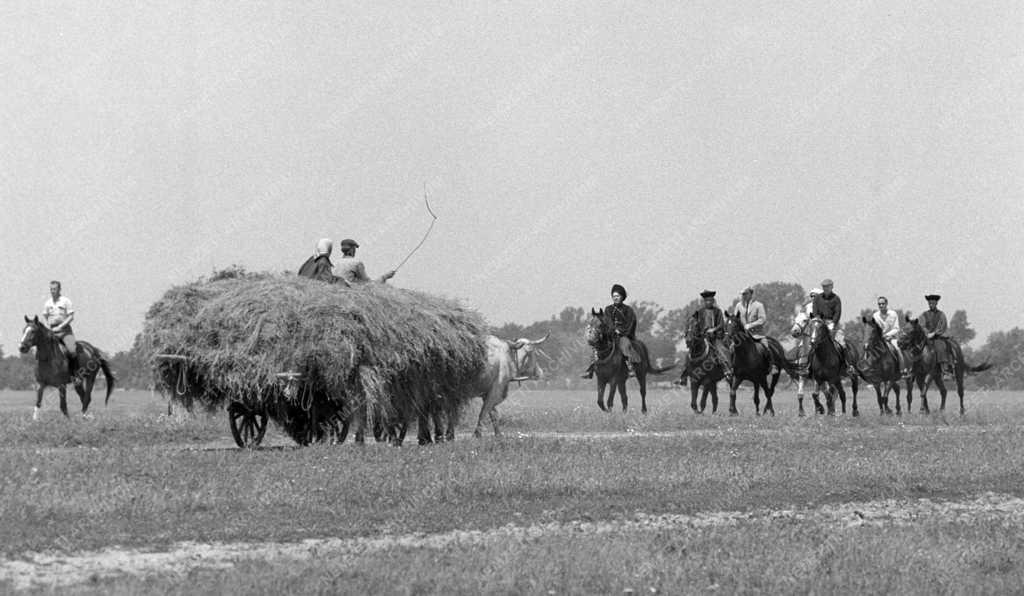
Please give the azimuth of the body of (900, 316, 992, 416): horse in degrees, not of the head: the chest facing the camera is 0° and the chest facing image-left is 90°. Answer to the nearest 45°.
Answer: approximately 45°

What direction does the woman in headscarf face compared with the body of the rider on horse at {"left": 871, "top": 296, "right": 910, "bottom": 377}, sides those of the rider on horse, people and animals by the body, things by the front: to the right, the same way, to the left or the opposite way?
the opposite way

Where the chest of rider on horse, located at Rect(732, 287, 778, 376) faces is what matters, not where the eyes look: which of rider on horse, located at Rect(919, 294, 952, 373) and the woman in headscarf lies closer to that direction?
the woman in headscarf

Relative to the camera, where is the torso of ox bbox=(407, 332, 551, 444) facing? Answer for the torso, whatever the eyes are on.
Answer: to the viewer's right

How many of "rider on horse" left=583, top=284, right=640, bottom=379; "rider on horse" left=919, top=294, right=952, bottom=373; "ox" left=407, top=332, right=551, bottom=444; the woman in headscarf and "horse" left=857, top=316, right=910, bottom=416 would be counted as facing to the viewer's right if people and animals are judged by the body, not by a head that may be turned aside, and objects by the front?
2

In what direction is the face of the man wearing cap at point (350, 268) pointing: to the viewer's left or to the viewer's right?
to the viewer's right

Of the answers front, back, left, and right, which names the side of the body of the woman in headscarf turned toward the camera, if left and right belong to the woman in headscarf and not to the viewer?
right

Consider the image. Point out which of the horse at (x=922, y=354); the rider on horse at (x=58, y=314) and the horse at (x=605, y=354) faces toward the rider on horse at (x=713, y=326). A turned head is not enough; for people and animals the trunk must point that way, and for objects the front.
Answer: the horse at (x=922, y=354)

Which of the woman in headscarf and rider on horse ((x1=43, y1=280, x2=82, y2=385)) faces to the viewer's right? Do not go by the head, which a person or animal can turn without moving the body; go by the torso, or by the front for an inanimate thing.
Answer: the woman in headscarf

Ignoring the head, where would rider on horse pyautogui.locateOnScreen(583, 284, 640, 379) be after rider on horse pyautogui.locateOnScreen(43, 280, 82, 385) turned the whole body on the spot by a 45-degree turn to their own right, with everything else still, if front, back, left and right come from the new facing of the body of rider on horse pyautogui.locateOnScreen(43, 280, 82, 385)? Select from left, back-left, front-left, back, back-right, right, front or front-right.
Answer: back
